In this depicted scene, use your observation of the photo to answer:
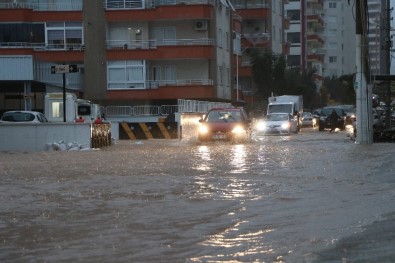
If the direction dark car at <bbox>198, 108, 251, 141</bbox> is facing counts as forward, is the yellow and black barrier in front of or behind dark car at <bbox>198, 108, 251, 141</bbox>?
behind

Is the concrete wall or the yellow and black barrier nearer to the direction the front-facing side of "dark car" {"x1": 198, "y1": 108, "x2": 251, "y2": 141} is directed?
the concrete wall

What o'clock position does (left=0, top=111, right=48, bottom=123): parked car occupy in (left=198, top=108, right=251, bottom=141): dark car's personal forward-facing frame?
The parked car is roughly at 3 o'clock from the dark car.

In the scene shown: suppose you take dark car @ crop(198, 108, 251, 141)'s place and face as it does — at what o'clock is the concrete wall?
The concrete wall is roughly at 2 o'clock from the dark car.

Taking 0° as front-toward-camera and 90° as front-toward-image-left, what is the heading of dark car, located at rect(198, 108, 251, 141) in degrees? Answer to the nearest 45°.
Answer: approximately 0°

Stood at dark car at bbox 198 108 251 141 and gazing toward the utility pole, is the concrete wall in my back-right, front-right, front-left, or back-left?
back-right

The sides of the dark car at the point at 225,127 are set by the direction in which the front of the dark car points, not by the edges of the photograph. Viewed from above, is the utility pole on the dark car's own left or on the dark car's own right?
on the dark car's own left
